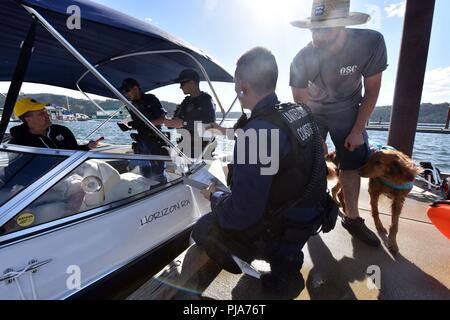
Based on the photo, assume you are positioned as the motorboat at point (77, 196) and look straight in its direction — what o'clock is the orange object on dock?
The orange object on dock is roughly at 8 o'clock from the motorboat.

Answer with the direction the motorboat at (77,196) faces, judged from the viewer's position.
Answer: facing the viewer and to the left of the viewer

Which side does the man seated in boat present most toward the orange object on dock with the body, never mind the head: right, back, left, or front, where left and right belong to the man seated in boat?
front

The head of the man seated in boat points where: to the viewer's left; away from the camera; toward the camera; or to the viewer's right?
to the viewer's right

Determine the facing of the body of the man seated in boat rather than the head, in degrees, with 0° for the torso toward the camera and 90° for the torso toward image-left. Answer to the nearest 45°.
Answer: approximately 315°

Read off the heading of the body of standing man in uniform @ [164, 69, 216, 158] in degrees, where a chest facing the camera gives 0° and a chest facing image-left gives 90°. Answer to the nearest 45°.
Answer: approximately 45°

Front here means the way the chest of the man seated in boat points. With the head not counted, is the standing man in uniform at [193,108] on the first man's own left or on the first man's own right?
on the first man's own left

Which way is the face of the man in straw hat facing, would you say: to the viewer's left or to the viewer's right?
to the viewer's left

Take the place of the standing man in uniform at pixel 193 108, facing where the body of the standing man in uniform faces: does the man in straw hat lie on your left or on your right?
on your left
